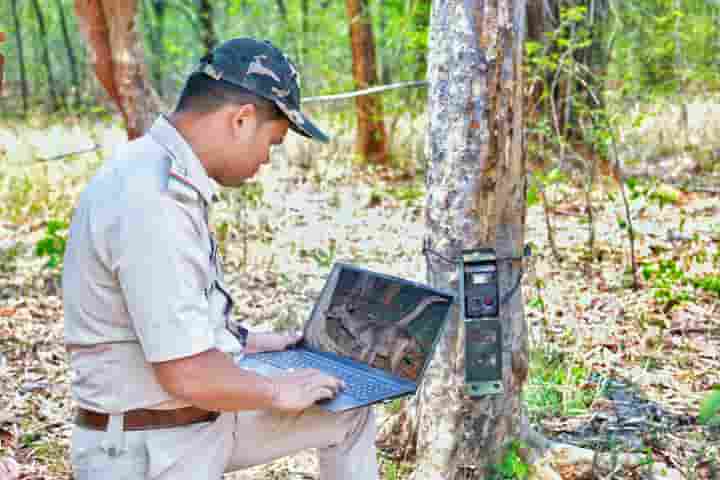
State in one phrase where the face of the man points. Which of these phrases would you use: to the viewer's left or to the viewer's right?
to the viewer's right

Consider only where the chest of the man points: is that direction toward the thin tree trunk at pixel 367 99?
no

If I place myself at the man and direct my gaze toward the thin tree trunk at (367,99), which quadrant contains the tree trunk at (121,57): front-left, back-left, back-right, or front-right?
front-left

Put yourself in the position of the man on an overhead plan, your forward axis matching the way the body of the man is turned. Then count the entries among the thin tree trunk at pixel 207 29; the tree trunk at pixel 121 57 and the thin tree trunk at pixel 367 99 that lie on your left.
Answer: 3

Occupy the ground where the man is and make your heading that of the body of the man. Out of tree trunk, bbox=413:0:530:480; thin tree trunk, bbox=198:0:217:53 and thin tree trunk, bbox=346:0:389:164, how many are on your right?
0

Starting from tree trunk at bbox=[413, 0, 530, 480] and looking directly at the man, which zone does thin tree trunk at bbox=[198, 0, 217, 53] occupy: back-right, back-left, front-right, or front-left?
back-right

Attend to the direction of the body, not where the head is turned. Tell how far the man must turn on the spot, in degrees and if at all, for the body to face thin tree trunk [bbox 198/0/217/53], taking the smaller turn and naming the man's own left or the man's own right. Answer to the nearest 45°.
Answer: approximately 90° to the man's own left

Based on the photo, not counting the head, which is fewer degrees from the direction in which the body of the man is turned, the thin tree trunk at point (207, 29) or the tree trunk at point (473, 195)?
the tree trunk

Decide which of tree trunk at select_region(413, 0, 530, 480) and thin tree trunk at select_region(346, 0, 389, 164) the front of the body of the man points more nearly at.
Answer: the tree trunk

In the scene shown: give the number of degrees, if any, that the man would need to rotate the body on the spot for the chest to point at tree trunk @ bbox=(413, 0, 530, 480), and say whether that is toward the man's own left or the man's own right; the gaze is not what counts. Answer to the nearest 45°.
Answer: approximately 45° to the man's own left

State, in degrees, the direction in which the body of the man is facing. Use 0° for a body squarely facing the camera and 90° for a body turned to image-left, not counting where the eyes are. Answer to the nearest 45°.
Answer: approximately 270°

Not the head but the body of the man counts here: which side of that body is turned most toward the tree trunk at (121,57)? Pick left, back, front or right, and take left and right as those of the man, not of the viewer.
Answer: left

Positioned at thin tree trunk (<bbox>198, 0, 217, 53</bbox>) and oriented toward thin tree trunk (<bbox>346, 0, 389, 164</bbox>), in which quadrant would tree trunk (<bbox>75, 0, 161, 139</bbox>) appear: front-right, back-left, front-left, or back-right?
front-right
